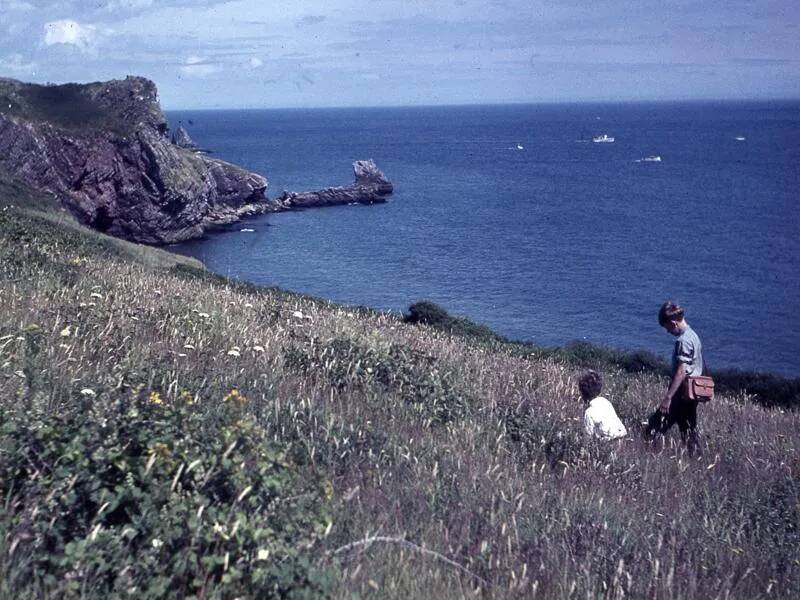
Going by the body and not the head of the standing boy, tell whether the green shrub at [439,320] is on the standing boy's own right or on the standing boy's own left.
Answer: on the standing boy's own right

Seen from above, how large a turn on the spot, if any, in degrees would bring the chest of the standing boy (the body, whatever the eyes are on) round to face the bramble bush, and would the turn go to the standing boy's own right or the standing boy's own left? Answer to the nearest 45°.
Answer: approximately 90° to the standing boy's own left

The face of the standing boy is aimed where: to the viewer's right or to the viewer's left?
to the viewer's left

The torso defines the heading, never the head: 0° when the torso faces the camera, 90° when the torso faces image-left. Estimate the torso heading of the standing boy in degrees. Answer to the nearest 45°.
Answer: approximately 90°
